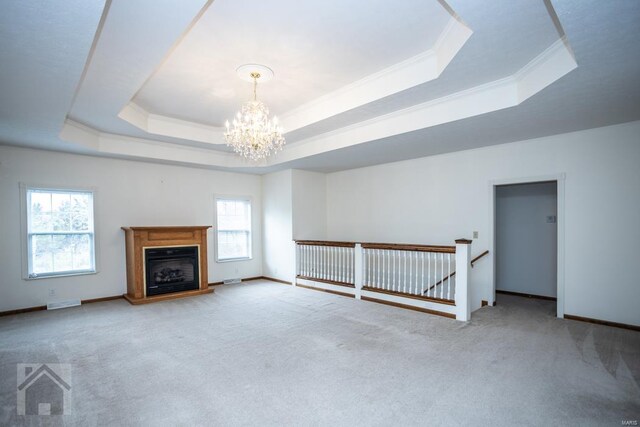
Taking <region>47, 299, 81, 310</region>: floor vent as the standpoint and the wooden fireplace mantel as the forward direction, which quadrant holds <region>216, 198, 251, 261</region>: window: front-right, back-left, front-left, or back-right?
front-left

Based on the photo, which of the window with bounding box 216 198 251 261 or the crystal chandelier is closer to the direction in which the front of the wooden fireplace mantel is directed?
the crystal chandelier

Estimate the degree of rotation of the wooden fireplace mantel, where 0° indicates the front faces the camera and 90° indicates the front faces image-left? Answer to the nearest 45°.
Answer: approximately 315°

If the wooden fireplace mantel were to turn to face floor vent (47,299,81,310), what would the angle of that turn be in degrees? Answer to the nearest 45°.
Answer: approximately 135° to its right

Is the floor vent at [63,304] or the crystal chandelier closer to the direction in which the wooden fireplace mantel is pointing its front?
the crystal chandelier

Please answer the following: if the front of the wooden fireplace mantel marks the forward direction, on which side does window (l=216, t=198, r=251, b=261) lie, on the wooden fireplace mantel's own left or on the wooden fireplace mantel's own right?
on the wooden fireplace mantel's own left

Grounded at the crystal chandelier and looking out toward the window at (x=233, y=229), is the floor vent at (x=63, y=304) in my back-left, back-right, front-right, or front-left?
front-left

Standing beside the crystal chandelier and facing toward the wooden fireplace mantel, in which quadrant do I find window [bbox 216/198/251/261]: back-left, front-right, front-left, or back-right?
front-right

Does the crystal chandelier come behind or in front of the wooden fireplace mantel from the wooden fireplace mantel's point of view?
in front

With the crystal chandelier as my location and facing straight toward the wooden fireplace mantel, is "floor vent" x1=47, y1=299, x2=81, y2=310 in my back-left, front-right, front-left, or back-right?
front-left

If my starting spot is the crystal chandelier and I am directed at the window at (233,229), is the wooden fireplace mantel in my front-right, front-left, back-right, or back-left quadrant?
front-left
